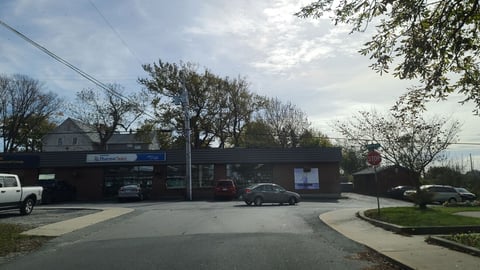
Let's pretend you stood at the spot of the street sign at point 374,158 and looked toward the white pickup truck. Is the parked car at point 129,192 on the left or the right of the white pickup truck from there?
right

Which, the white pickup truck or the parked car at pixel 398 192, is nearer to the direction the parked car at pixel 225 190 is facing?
the parked car

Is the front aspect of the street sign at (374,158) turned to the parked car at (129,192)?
no

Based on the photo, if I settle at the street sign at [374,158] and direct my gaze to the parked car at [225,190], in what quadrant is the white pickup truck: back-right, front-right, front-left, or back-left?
front-left

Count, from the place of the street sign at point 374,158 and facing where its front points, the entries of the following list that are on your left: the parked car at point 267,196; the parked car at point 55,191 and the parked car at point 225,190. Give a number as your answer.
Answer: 0

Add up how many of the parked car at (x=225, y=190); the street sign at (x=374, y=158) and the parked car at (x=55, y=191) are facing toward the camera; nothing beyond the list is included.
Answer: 1

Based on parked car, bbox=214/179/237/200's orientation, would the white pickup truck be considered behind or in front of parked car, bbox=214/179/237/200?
behind

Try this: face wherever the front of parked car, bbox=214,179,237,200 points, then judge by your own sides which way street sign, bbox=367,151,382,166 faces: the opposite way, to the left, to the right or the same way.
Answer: the opposite way

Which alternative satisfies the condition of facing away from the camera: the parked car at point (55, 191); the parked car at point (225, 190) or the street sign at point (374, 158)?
the parked car at point (225, 190)

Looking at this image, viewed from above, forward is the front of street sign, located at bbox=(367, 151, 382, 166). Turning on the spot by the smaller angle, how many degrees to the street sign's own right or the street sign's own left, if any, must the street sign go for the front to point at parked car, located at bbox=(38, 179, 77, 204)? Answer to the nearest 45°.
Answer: approximately 135° to the street sign's own right

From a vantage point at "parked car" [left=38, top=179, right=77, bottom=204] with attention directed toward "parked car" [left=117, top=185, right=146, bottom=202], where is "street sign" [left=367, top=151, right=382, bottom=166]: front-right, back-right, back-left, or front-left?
front-right

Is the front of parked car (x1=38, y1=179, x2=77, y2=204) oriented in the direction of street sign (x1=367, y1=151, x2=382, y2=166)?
no

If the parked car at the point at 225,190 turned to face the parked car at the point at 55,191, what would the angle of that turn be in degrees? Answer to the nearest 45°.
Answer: approximately 90° to its left

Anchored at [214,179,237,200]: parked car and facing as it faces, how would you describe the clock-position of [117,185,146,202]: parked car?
[117,185,146,202]: parked car is roughly at 9 o'clock from [214,179,237,200]: parked car.

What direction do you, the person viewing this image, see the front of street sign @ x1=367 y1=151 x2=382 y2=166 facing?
facing the viewer

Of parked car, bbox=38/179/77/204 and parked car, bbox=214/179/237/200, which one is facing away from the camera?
parked car, bbox=214/179/237/200

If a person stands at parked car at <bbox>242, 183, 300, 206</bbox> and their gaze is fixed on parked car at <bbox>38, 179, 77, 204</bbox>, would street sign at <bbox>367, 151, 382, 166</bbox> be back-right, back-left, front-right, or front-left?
back-left

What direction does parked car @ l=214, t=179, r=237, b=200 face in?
away from the camera

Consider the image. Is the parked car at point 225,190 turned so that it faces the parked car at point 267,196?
no
